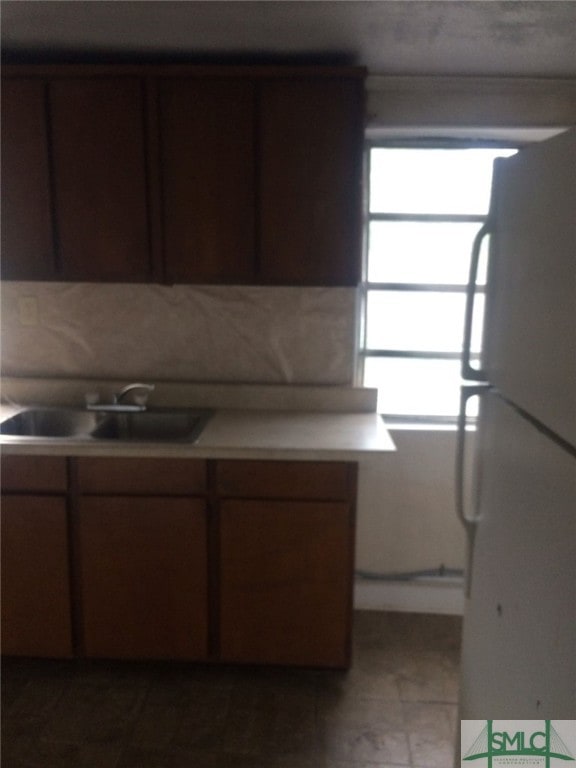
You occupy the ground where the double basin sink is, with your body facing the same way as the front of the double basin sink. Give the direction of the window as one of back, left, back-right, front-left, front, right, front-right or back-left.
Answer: left

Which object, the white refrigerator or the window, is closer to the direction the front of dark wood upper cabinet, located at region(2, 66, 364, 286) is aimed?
the white refrigerator

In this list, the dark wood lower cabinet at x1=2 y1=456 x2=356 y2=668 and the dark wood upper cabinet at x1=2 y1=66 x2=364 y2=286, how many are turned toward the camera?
2

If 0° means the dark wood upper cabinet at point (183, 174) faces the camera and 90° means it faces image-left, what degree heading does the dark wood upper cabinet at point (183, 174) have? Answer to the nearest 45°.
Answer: approximately 0°

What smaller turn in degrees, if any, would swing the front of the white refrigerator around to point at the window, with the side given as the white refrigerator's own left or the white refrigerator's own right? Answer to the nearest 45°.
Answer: approximately 135° to the white refrigerator's own right
